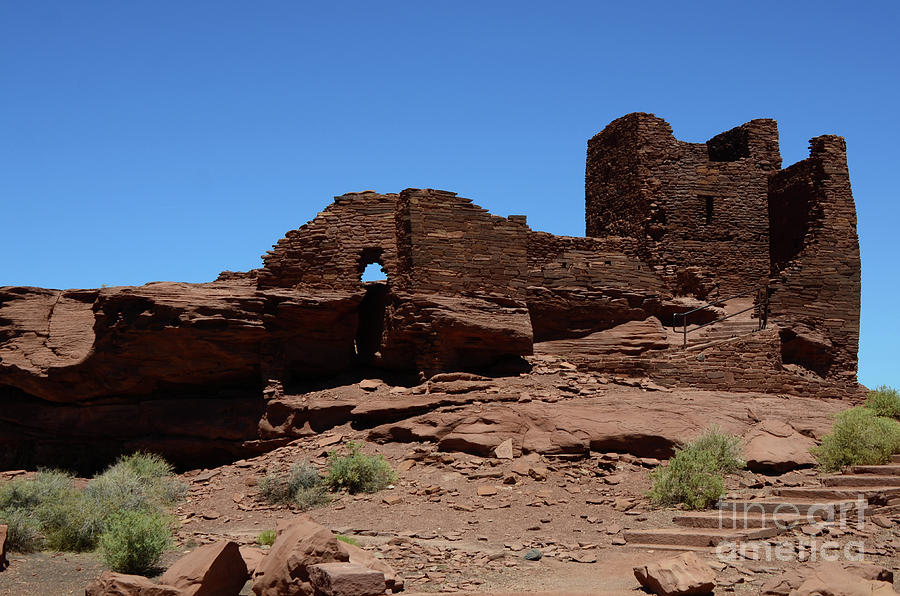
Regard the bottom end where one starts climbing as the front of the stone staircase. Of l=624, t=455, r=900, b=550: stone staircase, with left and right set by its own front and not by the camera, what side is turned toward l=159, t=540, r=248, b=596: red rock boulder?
front

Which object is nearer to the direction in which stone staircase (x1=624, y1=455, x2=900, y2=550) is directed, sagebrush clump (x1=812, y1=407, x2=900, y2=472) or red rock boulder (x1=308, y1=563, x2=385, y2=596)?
the red rock boulder

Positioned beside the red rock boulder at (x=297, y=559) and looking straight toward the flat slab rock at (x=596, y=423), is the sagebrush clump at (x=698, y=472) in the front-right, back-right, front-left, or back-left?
front-right

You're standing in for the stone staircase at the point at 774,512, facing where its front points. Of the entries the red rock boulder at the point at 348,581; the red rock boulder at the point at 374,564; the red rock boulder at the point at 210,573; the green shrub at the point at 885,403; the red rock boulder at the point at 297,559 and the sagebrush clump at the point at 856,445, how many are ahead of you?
4

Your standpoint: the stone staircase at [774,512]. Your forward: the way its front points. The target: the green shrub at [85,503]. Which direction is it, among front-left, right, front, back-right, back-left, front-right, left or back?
front-right

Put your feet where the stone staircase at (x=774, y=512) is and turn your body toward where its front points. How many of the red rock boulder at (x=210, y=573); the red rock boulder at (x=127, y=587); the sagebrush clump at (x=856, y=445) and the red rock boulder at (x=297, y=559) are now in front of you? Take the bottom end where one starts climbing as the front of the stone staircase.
3

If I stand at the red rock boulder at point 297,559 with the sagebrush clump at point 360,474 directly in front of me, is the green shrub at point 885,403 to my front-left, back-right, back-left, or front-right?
front-right

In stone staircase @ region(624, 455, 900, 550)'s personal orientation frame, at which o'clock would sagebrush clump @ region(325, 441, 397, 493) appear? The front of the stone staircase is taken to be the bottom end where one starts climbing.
The sagebrush clump is roughly at 2 o'clock from the stone staircase.

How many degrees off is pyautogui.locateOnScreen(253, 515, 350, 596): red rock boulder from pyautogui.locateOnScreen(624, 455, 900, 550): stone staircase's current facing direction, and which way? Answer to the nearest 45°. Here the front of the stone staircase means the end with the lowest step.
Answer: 0° — it already faces it

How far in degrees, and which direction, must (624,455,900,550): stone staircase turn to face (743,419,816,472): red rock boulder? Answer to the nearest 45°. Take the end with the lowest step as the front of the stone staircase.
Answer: approximately 135° to its right

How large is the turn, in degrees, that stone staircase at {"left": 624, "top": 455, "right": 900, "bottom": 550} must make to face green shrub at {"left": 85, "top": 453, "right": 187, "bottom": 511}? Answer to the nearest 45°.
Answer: approximately 45° to its right

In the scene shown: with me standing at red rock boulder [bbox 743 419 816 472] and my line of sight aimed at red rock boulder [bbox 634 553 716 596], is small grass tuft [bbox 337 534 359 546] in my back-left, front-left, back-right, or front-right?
front-right

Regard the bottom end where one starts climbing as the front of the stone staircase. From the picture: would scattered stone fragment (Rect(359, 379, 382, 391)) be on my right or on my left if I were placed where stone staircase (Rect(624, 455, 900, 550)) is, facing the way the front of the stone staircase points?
on my right

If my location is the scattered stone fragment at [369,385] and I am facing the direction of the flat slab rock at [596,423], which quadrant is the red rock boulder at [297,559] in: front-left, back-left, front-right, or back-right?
front-right

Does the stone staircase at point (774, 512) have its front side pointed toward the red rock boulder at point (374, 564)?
yes

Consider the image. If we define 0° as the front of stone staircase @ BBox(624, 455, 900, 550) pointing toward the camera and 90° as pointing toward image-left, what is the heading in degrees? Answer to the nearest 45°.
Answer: approximately 45°

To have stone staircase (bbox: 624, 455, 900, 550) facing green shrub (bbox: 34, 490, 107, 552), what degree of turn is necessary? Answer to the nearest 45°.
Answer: approximately 45° to its right

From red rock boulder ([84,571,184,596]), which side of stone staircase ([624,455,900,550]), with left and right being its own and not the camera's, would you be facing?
front
